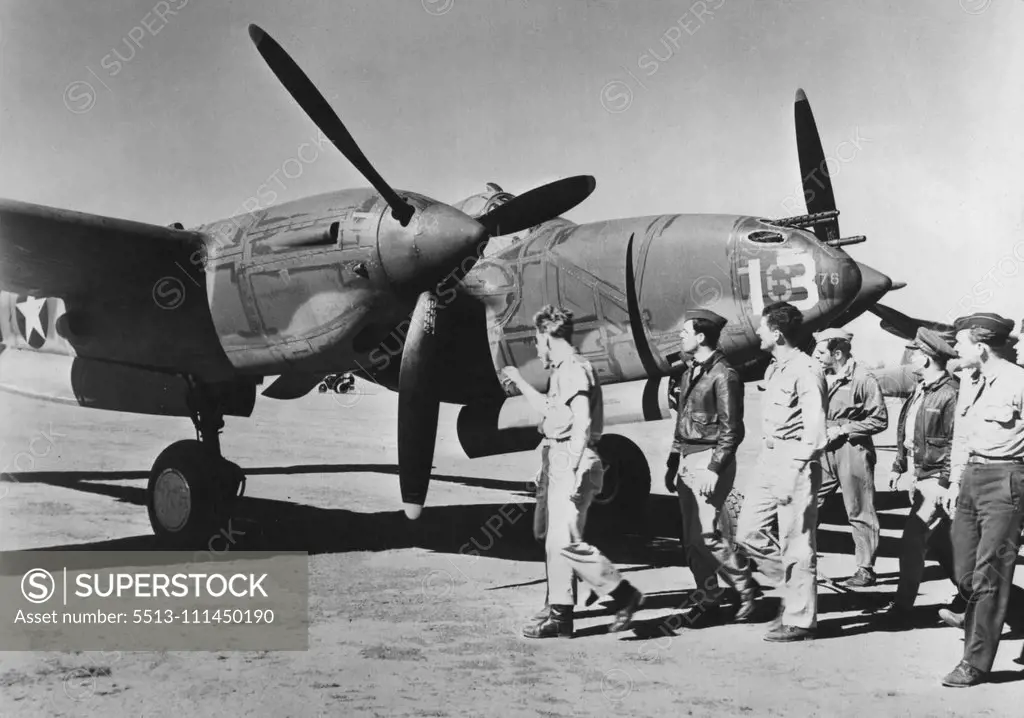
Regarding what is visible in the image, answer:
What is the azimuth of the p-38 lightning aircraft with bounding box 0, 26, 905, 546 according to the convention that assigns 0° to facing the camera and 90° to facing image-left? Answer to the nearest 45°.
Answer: approximately 315°

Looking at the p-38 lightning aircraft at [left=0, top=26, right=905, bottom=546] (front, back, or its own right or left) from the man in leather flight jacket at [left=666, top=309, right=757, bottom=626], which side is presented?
front

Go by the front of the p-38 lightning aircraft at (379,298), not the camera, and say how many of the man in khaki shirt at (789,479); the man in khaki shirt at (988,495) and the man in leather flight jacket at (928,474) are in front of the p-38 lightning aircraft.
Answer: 3

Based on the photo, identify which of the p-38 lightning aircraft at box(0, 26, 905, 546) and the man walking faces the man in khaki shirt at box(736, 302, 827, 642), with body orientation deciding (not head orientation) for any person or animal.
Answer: the p-38 lightning aircraft

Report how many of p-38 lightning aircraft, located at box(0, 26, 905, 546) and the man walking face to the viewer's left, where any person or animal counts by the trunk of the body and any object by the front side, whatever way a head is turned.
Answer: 1

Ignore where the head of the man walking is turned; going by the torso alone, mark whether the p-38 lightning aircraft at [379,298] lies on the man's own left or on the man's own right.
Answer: on the man's own right

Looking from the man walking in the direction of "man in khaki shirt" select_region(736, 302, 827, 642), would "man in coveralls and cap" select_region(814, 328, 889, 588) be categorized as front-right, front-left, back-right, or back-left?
front-left

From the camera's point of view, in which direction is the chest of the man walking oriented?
to the viewer's left

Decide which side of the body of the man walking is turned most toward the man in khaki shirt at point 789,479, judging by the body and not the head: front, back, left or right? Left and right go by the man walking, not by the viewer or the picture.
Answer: back

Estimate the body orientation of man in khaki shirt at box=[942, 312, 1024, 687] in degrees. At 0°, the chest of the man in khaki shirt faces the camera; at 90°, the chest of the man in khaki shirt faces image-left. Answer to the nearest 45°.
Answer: approximately 45°

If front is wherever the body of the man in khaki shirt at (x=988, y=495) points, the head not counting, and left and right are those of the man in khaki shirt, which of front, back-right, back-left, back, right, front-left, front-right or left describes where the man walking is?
front-right

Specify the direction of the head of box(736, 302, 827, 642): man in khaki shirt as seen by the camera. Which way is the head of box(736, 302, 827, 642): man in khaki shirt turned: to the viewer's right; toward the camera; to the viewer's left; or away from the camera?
to the viewer's left

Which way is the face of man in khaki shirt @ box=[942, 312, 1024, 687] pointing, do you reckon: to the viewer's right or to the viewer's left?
to the viewer's left

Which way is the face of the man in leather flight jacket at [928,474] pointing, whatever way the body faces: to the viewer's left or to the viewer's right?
to the viewer's left
